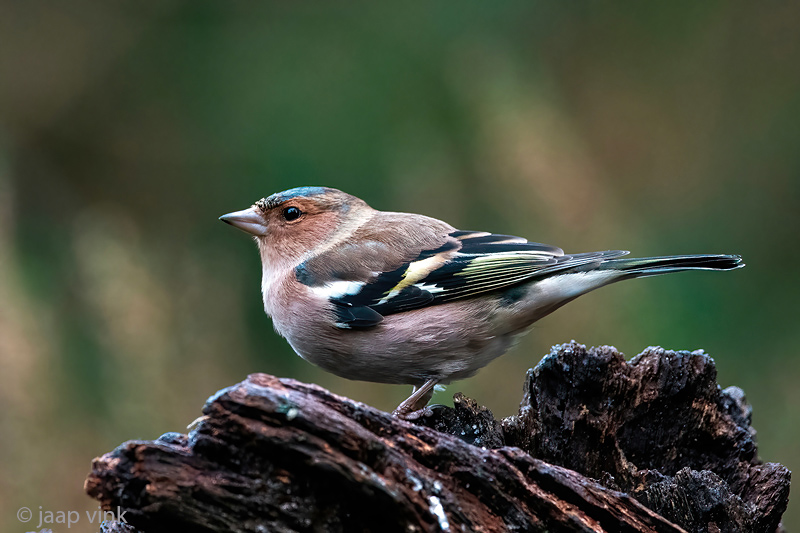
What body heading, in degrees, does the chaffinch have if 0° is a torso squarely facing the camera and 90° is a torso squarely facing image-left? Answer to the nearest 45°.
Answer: approximately 90°
